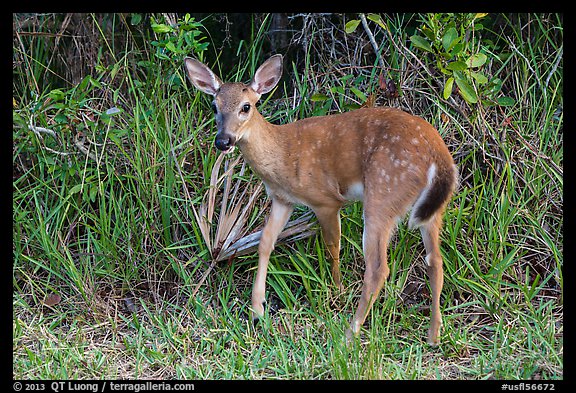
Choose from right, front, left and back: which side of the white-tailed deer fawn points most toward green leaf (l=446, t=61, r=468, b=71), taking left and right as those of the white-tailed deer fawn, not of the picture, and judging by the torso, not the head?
right

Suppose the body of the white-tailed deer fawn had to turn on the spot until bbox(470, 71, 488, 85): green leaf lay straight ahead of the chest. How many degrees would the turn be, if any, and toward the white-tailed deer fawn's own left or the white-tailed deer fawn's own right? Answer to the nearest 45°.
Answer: approximately 90° to the white-tailed deer fawn's own right

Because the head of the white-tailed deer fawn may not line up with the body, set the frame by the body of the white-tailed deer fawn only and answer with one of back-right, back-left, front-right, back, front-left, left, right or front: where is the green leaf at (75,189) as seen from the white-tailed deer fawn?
front-left

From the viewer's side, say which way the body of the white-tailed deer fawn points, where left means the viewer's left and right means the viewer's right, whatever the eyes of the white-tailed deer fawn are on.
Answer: facing away from the viewer and to the left of the viewer

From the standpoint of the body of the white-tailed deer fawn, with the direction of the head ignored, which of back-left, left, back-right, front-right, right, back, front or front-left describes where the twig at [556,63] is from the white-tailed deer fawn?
right

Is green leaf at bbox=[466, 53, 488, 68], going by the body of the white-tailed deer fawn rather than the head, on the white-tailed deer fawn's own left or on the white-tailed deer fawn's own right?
on the white-tailed deer fawn's own right

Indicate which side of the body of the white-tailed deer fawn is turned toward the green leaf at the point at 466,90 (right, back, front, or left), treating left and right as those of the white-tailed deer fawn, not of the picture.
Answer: right

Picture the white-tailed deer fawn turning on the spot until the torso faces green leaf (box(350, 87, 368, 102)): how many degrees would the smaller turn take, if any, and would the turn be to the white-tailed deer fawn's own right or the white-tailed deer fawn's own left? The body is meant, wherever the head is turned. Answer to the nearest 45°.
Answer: approximately 45° to the white-tailed deer fawn's own right

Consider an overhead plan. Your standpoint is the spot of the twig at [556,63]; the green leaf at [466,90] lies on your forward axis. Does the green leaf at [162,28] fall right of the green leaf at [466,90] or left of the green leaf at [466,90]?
right

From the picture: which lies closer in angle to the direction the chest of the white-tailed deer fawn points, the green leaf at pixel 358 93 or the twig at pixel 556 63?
the green leaf
